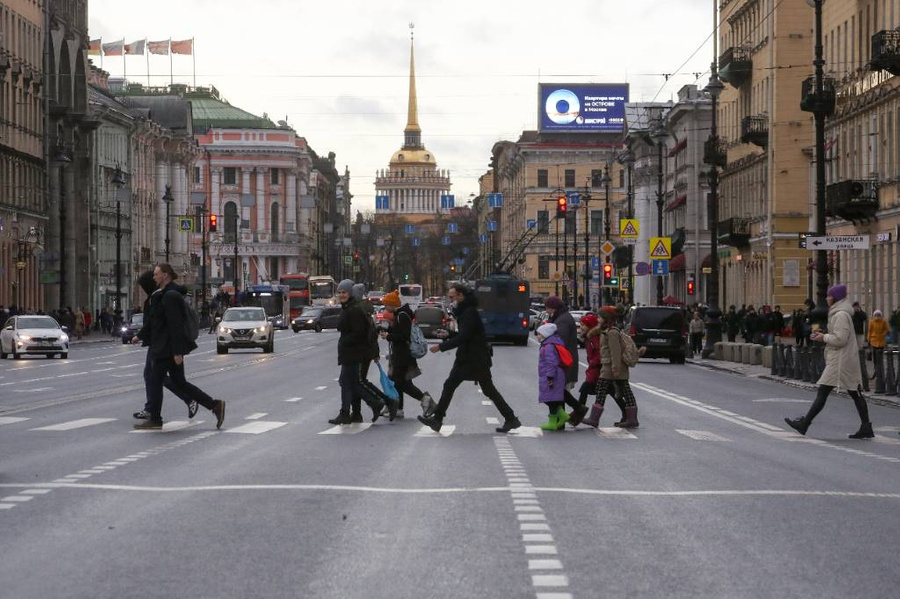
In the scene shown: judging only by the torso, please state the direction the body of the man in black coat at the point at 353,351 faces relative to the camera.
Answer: to the viewer's left

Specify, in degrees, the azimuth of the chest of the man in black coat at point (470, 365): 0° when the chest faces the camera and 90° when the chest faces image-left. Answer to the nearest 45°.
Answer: approximately 90°

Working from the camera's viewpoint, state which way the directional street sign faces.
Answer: facing the viewer

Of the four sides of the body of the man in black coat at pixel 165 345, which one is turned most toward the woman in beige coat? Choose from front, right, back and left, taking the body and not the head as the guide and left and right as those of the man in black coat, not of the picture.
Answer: back

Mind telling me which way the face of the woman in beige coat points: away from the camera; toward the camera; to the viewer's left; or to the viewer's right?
to the viewer's left

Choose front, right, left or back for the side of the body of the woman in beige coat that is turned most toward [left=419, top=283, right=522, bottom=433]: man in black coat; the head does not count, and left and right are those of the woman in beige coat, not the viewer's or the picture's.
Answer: front

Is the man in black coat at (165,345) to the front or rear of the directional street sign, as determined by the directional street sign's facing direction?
to the front

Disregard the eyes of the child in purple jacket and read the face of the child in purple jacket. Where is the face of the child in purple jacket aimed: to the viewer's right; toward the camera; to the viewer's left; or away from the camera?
to the viewer's left

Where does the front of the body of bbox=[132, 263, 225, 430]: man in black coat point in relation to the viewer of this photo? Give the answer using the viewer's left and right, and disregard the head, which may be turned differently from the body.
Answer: facing to the left of the viewer

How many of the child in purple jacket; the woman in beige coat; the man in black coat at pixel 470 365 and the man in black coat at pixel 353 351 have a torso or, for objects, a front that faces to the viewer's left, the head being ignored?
4
